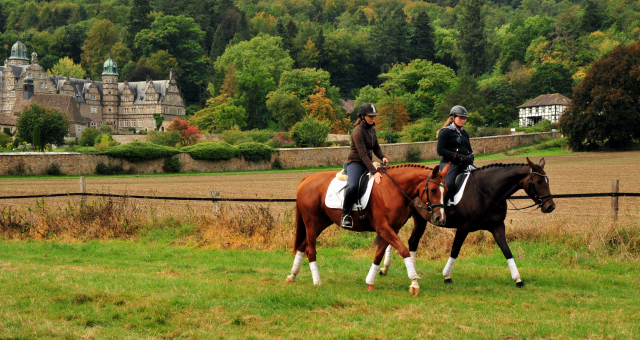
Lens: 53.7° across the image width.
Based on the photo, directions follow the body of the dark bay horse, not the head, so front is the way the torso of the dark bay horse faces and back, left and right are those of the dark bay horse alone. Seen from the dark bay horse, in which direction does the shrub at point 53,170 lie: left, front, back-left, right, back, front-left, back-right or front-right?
back-left

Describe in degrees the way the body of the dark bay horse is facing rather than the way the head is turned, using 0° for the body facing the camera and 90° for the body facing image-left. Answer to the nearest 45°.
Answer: approximately 270°

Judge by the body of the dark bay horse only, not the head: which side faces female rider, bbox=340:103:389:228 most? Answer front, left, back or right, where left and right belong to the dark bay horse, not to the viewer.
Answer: back

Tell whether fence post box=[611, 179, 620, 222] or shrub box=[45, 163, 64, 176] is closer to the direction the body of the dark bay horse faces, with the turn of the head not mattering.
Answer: the fence post

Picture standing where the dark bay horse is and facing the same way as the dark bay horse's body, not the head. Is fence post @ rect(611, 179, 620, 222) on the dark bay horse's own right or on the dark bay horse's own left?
on the dark bay horse's own left

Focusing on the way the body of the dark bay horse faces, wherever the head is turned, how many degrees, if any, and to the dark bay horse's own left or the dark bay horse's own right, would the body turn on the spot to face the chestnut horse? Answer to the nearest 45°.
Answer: approximately 135° to the dark bay horse's own right
